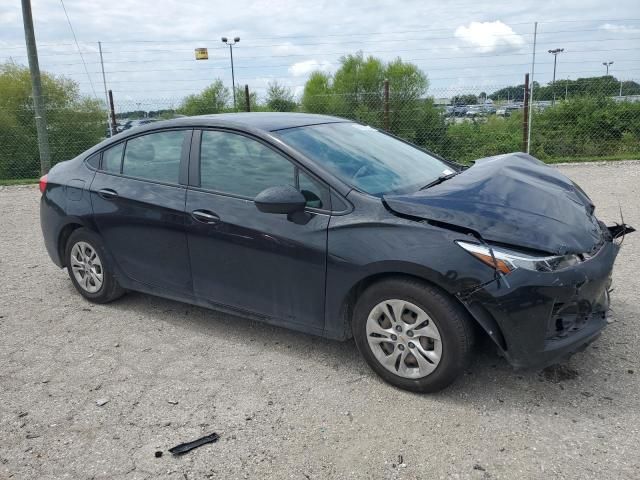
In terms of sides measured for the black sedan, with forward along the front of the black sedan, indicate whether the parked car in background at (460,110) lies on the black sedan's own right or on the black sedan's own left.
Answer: on the black sedan's own left

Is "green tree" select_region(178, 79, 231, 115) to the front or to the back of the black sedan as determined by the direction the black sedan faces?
to the back

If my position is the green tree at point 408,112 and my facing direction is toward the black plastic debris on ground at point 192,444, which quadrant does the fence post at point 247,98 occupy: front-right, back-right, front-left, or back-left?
front-right

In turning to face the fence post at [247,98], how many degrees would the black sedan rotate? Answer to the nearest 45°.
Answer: approximately 135° to its left

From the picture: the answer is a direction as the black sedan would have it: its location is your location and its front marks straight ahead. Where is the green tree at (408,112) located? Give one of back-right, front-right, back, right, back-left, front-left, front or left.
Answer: back-left

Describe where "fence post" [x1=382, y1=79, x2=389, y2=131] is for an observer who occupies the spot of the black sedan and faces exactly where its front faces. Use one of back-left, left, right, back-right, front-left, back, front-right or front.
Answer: back-left

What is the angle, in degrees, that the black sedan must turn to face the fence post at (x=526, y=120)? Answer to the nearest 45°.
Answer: approximately 90° to its left

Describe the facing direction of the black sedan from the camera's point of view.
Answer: facing the viewer and to the right of the viewer

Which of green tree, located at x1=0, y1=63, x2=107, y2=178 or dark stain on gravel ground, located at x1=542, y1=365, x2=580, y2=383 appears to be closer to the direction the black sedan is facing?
the dark stain on gravel ground
